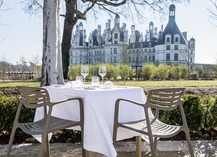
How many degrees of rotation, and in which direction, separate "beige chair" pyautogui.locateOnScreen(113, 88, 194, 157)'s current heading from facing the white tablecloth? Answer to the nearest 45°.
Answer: approximately 45° to its left

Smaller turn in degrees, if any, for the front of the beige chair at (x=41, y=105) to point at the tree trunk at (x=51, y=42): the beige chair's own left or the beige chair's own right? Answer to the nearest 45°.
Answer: approximately 45° to the beige chair's own left

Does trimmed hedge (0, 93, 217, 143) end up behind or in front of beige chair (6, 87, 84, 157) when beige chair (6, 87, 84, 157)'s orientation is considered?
in front

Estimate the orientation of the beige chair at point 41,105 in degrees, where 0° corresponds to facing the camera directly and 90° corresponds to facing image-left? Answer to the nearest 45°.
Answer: approximately 225°

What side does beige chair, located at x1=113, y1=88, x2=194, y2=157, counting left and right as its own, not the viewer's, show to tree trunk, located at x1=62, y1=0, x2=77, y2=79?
front

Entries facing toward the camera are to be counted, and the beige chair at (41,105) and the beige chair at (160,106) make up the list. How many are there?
0

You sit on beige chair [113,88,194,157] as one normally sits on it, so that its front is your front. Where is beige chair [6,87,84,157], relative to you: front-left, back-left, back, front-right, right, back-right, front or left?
front-left

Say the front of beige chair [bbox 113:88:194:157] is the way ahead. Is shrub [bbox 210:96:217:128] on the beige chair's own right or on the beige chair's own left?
on the beige chair's own right

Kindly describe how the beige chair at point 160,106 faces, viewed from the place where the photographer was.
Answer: facing away from the viewer and to the left of the viewer

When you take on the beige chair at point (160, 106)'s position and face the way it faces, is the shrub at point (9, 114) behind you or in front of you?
in front

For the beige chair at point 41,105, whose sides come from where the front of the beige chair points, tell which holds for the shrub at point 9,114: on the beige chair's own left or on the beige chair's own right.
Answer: on the beige chair's own left
